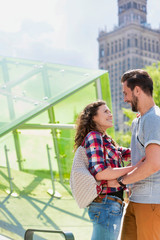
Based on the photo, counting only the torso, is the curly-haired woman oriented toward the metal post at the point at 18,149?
no

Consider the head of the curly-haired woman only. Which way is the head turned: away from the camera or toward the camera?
toward the camera

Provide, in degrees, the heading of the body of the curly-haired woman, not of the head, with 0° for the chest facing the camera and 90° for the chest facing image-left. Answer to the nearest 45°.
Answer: approximately 270°

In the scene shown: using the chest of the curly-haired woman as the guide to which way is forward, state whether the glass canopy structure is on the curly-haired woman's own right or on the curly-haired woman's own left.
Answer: on the curly-haired woman's own left
